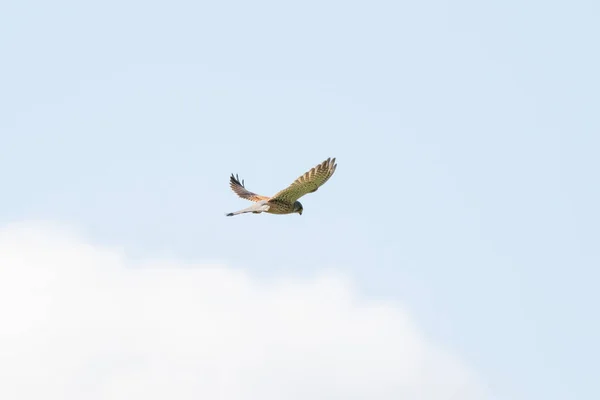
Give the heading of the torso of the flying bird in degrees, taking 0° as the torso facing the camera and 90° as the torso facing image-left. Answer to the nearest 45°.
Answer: approximately 225°
